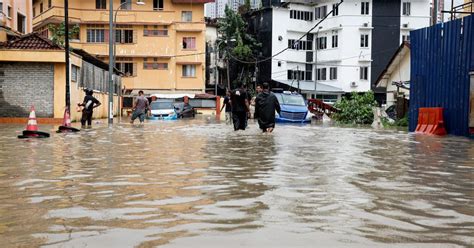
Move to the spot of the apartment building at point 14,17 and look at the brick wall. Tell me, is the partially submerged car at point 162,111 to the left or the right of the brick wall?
left

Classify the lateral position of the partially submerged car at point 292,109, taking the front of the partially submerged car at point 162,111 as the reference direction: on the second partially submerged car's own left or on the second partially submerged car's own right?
on the second partially submerged car's own left

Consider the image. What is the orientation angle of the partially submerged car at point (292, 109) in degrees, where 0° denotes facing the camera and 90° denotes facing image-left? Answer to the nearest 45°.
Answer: approximately 0°

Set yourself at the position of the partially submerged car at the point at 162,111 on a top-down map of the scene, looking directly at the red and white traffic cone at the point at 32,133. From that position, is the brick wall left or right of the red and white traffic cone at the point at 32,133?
right

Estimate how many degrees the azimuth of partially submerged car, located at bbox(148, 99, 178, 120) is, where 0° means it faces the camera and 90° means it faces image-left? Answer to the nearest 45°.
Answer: approximately 0°

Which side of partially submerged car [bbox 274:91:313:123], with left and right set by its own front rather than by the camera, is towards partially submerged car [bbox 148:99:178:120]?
right

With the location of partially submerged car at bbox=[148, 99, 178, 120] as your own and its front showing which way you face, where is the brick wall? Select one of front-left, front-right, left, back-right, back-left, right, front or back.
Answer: front-right

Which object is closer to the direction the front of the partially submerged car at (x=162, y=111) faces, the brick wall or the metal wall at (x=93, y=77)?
the brick wall

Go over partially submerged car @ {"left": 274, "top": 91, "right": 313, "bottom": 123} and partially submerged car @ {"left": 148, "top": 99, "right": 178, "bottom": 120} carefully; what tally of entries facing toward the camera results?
2

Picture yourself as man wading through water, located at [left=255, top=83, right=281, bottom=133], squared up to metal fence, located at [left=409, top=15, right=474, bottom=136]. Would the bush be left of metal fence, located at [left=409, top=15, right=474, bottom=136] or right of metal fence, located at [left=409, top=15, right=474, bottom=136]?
left
